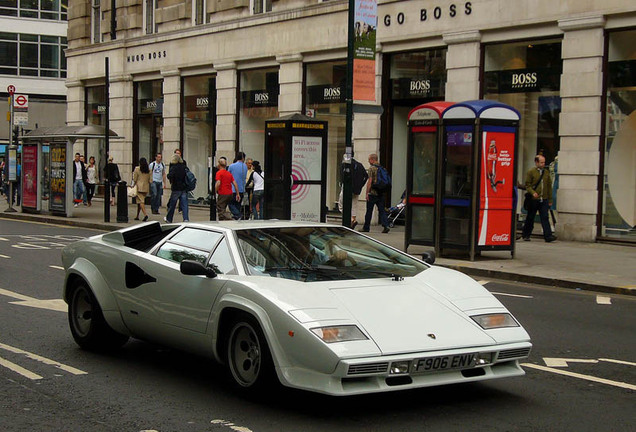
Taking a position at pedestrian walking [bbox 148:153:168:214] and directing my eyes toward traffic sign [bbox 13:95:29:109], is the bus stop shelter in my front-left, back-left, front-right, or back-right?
front-left

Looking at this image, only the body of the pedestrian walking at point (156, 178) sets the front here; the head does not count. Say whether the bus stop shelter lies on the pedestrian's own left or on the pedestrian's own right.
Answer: on the pedestrian's own right

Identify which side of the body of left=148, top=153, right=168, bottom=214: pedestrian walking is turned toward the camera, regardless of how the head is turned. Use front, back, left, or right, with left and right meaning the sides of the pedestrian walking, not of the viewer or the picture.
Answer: front

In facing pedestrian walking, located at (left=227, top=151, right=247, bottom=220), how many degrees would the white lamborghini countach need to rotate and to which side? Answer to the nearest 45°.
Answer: approximately 135° to its left

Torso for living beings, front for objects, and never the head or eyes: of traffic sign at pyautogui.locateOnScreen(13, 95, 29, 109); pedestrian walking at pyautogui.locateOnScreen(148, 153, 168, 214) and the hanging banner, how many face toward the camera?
3

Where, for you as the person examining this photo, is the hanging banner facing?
facing the viewer

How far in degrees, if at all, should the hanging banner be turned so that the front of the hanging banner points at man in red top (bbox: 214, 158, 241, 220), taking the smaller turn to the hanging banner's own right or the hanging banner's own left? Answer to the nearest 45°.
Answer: approximately 135° to the hanging banner's own right

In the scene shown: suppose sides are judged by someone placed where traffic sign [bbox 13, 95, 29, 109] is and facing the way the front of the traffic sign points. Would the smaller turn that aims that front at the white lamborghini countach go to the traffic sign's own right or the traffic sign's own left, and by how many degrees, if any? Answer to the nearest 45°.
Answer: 0° — it already faces it

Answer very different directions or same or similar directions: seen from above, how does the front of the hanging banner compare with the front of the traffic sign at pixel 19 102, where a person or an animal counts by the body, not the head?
same or similar directions
